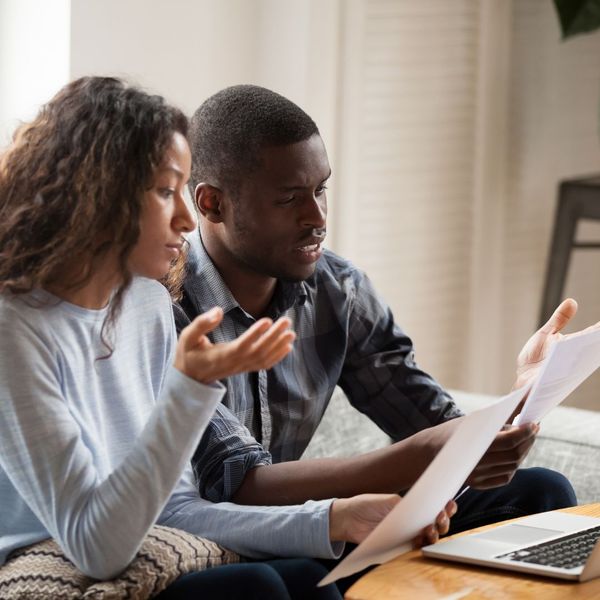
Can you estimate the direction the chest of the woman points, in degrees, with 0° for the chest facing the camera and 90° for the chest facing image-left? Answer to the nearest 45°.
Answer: approximately 315°

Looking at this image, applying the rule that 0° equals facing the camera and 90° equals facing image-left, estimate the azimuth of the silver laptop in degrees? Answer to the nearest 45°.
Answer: approximately 135°

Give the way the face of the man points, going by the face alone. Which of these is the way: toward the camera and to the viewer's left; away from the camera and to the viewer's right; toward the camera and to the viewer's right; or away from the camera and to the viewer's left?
toward the camera and to the viewer's right

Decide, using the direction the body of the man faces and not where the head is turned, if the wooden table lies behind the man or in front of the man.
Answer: in front

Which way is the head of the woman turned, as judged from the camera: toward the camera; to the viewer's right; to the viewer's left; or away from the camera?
to the viewer's right

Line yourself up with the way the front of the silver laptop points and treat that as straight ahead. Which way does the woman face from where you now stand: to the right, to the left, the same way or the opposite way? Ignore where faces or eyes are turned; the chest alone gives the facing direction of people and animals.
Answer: the opposite way

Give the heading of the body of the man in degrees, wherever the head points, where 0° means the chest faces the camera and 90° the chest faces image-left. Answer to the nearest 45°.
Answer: approximately 315°

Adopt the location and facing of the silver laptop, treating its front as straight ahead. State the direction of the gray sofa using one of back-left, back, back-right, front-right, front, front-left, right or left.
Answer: front-right

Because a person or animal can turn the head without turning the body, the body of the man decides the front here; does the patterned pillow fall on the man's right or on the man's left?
on the man's right
